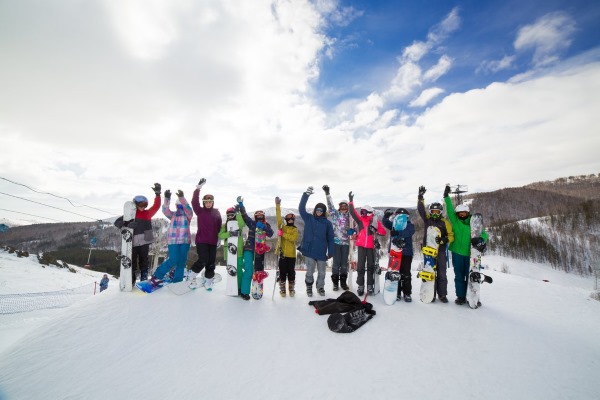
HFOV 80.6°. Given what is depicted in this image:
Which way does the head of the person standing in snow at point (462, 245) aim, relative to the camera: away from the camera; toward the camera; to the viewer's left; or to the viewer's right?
toward the camera

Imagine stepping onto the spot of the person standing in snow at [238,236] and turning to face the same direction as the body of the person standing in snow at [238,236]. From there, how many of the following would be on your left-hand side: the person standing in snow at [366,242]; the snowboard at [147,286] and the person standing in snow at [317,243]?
2

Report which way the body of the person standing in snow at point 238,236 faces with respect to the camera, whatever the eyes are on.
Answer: toward the camera

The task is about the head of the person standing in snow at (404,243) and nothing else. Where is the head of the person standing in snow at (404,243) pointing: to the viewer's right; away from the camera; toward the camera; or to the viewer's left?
toward the camera

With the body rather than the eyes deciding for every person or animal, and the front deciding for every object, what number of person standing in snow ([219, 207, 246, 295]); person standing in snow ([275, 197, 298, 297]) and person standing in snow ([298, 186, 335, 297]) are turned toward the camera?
3

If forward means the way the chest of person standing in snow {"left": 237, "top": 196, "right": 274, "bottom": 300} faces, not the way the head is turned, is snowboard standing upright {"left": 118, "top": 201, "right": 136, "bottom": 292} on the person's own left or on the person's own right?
on the person's own right

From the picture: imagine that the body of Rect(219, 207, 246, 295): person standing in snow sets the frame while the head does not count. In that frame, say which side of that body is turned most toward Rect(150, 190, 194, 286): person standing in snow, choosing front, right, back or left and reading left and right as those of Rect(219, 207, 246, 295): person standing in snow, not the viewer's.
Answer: right

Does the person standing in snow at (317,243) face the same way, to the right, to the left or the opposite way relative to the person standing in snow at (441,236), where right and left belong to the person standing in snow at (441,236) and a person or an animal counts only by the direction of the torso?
the same way

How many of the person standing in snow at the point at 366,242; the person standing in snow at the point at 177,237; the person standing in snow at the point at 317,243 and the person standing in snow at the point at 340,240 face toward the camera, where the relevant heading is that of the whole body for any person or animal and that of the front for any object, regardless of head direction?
4

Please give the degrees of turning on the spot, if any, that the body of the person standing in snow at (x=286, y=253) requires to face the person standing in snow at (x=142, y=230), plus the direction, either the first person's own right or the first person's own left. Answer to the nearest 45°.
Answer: approximately 90° to the first person's own right

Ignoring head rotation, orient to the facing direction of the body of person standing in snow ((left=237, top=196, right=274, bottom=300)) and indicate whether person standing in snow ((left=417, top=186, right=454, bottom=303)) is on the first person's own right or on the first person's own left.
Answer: on the first person's own left

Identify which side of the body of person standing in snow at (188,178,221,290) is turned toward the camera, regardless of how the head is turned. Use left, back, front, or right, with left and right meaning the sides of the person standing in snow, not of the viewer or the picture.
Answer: front

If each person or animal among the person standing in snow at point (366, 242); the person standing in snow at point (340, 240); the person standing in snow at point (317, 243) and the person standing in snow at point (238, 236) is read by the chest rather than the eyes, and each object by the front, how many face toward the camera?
4

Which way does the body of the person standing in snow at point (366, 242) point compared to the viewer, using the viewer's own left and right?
facing the viewer

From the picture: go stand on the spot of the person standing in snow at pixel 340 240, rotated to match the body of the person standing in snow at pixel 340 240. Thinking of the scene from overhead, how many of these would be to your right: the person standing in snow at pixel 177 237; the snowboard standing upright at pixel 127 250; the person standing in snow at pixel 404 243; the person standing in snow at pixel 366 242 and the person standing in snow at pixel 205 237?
3

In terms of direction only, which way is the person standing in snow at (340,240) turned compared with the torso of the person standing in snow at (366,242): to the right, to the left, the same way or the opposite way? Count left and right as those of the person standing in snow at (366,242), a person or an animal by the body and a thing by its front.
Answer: the same way
